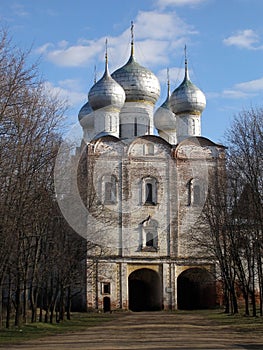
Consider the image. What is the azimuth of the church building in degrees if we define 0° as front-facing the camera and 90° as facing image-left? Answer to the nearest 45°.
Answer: approximately 0°
